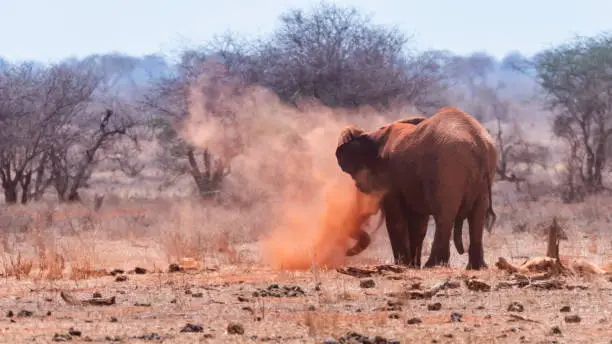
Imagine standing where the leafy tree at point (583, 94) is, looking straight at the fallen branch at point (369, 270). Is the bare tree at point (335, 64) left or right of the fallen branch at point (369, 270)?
right

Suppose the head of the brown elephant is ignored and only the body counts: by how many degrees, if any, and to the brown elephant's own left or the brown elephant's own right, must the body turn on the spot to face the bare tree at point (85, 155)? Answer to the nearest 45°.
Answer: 0° — it already faces it

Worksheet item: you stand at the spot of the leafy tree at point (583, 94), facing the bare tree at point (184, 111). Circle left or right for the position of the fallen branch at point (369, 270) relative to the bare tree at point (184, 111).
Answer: left

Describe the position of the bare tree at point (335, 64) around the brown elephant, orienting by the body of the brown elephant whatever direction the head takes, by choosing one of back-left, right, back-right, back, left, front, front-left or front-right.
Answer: front-right

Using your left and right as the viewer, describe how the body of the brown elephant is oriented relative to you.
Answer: facing away from the viewer and to the left of the viewer

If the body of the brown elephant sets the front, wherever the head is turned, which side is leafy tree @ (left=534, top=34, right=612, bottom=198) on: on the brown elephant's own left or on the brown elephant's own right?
on the brown elephant's own right

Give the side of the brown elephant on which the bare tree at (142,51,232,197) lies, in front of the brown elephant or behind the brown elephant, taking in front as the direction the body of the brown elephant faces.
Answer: in front

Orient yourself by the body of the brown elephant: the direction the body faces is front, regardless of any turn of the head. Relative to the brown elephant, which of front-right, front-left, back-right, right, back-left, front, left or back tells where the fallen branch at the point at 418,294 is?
back-left
